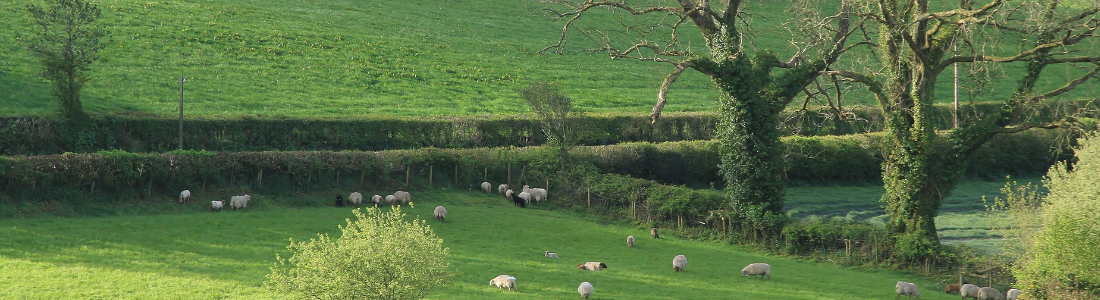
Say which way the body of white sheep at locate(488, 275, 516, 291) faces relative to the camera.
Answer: to the viewer's left

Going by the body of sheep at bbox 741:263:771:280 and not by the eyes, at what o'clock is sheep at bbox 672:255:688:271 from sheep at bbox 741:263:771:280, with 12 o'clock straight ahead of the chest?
sheep at bbox 672:255:688:271 is roughly at 12 o'clock from sheep at bbox 741:263:771:280.

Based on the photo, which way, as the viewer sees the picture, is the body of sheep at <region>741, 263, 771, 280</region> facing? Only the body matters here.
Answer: to the viewer's left
